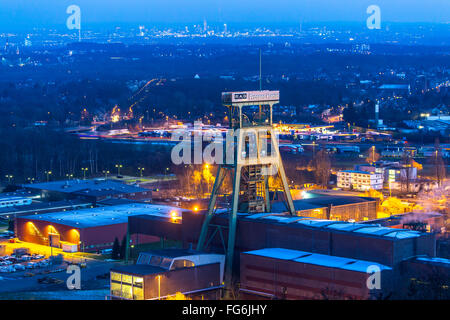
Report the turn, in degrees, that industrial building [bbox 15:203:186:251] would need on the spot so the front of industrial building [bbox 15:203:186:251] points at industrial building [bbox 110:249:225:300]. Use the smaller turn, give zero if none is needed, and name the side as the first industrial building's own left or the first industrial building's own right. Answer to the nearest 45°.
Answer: approximately 45° to the first industrial building's own left

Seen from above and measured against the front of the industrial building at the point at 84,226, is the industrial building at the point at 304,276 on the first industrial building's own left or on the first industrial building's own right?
on the first industrial building's own left

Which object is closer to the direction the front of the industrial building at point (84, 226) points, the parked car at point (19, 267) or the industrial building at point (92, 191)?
the parked car

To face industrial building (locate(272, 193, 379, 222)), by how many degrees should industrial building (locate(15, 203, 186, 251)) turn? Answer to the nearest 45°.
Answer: approximately 135° to its left

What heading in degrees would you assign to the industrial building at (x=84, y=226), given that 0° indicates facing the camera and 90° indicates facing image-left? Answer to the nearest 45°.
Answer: approximately 45°

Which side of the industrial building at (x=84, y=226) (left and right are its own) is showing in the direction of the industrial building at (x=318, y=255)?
left

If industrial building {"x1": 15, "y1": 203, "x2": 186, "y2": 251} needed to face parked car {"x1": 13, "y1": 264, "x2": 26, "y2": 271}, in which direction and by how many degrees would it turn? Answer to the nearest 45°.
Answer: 0° — it already faces it

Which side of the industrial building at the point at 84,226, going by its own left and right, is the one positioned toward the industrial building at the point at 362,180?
back

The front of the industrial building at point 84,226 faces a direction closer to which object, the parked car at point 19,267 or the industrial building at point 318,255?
the parked car

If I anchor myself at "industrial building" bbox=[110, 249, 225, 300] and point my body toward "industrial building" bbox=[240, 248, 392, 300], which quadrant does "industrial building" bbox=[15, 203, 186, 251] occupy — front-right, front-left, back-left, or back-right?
back-left
